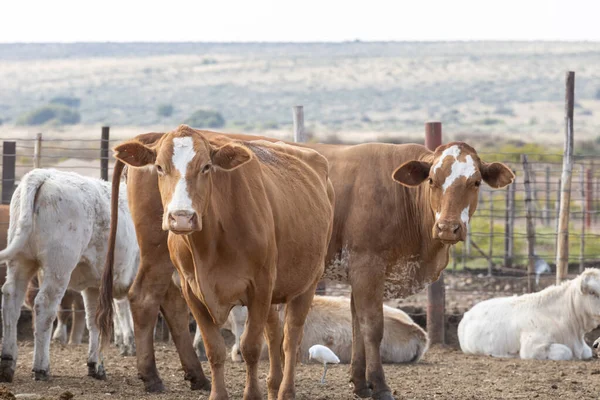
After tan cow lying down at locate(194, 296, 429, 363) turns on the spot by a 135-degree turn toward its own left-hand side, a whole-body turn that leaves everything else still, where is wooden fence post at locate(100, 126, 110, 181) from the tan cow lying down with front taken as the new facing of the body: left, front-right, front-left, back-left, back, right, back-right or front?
back

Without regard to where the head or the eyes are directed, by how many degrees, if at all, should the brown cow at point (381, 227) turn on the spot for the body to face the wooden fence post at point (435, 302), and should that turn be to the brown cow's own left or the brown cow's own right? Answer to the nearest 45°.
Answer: approximately 90° to the brown cow's own left

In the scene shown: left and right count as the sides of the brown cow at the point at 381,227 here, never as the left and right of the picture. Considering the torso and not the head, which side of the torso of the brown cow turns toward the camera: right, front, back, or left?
right

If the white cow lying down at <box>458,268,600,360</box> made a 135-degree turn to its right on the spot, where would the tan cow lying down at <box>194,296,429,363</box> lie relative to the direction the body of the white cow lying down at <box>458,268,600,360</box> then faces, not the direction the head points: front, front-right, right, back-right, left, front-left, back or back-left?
front

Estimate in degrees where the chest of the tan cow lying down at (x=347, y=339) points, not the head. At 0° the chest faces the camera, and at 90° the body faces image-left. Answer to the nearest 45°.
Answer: approximately 90°

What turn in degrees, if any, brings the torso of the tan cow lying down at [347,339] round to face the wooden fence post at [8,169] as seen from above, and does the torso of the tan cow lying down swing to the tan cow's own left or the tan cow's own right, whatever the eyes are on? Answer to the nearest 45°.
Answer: approximately 45° to the tan cow's own right

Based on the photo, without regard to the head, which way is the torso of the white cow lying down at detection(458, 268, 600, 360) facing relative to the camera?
to the viewer's right

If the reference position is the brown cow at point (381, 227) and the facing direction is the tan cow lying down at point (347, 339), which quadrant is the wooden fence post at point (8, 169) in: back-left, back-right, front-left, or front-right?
front-left

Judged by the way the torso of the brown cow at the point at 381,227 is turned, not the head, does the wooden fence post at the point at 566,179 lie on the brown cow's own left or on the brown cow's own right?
on the brown cow's own left

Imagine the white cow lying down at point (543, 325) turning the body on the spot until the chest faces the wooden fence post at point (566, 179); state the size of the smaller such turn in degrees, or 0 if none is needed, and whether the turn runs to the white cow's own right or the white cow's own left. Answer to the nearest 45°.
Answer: approximately 90° to the white cow's own left

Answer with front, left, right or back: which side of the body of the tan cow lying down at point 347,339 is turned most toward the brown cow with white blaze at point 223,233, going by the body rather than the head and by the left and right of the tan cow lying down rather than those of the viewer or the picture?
left

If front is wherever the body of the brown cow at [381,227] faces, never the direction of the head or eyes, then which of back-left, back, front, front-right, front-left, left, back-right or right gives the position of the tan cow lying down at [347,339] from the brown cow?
left
